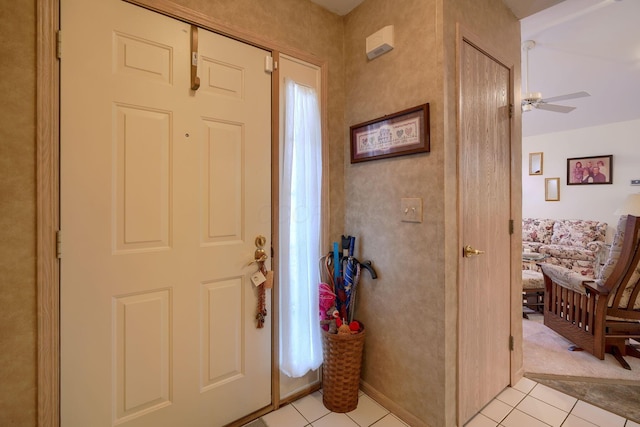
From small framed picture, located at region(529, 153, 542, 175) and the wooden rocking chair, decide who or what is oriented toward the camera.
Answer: the small framed picture

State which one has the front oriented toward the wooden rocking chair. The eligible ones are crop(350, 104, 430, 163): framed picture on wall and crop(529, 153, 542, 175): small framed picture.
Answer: the small framed picture

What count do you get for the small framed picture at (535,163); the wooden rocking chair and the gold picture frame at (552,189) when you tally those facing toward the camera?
2

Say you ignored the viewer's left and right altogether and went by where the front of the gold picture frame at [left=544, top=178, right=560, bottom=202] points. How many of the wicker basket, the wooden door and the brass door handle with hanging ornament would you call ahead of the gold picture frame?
3

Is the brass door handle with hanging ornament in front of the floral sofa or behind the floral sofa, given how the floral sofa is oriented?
in front

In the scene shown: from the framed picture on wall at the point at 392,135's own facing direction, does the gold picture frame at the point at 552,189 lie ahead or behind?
behind

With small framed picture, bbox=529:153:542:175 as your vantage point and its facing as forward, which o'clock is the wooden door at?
The wooden door is roughly at 12 o'clock from the small framed picture.

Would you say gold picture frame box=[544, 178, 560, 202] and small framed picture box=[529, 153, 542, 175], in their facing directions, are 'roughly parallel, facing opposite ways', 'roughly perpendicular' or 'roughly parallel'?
roughly parallel

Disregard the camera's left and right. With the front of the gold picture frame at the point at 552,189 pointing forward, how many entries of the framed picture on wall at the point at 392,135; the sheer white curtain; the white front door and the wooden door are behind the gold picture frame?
0

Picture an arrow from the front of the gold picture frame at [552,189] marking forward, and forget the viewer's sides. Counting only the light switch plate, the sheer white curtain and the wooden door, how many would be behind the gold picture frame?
0

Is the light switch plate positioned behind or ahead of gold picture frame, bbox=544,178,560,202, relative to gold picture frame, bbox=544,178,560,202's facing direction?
ahead

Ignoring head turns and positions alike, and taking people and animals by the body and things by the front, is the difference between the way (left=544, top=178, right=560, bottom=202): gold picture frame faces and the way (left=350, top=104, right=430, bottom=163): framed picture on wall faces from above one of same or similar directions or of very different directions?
same or similar directions

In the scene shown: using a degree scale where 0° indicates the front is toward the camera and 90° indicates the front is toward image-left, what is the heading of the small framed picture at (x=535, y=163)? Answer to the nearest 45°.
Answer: approximately 0°

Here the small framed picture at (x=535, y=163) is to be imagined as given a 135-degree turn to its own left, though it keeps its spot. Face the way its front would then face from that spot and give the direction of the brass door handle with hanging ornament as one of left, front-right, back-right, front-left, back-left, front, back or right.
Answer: back-right
